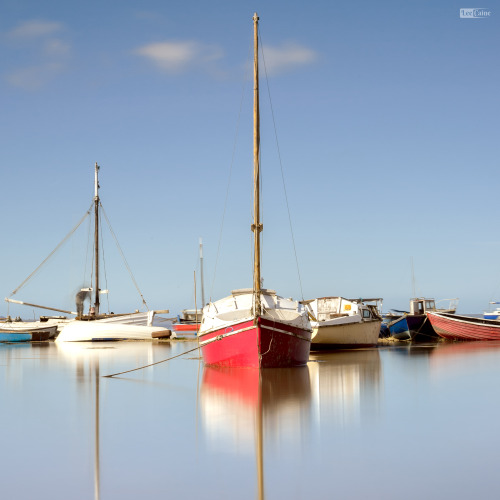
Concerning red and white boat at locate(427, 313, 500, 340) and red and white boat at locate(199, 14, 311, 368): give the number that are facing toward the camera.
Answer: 1

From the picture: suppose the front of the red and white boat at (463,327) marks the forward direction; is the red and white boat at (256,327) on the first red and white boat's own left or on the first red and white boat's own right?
on the first red and white boat's own left

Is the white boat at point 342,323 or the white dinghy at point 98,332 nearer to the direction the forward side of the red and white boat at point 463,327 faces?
the white dinghy

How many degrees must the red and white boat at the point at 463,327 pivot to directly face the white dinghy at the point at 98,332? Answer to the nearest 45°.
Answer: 0° — it already faces it

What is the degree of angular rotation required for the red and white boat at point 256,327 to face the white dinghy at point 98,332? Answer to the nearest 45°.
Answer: approximately 135° to its right

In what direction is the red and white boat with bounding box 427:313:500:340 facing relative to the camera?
to the viewer's left

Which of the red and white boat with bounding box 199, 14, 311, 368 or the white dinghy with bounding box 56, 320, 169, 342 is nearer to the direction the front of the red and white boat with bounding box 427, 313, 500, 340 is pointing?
the white dinghy

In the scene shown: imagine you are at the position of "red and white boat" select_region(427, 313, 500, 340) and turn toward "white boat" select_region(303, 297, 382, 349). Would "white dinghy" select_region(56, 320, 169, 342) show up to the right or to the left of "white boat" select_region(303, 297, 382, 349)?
right

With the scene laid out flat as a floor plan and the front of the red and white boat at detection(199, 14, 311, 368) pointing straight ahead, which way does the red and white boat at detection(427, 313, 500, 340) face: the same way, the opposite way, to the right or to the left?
to the right

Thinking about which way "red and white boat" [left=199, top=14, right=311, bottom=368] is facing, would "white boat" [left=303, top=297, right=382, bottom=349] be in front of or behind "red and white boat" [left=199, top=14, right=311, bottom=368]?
behind
